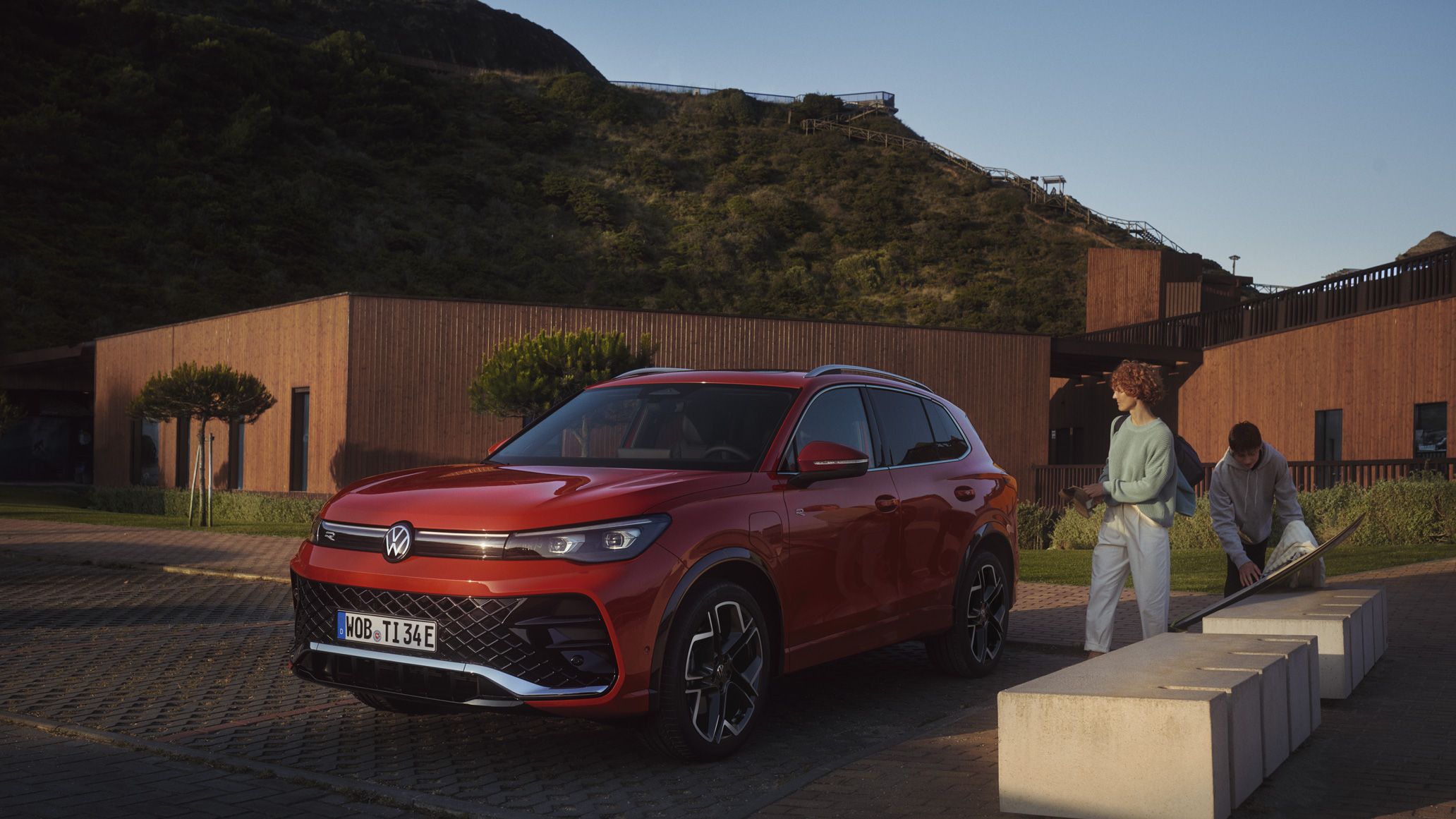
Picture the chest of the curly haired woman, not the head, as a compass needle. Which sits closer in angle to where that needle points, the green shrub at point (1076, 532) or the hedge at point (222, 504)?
the hedge

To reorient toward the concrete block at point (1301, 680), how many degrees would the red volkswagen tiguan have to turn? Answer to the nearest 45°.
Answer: approximately 135° to its left

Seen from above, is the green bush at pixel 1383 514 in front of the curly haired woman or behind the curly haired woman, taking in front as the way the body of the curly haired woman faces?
behind

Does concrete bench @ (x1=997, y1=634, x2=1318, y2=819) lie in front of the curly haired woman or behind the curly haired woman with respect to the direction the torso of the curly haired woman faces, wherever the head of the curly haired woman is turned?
in front

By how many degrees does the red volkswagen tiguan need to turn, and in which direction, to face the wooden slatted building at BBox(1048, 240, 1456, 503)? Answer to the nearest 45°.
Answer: approximately 180°

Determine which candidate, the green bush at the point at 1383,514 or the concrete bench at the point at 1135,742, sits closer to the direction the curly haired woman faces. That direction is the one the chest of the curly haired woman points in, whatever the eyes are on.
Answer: the concrete bench

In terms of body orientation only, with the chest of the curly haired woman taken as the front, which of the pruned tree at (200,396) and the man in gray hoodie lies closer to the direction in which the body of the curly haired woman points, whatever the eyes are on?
the pruned tree

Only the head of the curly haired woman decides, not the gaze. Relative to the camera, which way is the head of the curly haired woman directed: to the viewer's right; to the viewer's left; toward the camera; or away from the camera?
to the viewer's left

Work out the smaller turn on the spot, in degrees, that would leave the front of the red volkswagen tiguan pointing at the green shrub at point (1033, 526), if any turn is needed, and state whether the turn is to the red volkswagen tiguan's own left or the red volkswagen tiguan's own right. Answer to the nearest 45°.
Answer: approximately 135° to the red volkswagen tiguan's own right

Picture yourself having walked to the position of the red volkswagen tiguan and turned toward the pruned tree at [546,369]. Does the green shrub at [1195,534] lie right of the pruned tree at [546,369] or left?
right

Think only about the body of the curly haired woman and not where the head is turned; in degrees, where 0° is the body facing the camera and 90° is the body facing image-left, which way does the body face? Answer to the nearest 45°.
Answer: approximately 45°

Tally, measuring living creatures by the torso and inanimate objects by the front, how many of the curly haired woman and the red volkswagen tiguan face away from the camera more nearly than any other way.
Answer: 0

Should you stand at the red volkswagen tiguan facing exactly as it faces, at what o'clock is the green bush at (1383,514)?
The green bush is roughly at 6 o'clock from the red volkswagen tiguan.

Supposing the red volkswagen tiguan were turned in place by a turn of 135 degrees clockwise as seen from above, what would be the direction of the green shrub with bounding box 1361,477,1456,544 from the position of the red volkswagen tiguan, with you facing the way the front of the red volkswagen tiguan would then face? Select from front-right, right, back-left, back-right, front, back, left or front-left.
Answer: front-right

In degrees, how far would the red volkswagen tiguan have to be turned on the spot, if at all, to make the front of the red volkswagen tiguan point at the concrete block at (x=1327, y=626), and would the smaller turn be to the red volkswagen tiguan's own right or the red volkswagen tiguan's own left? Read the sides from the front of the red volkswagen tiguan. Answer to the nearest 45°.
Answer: approximately 135° to the red volkswagen tiguan's own left
